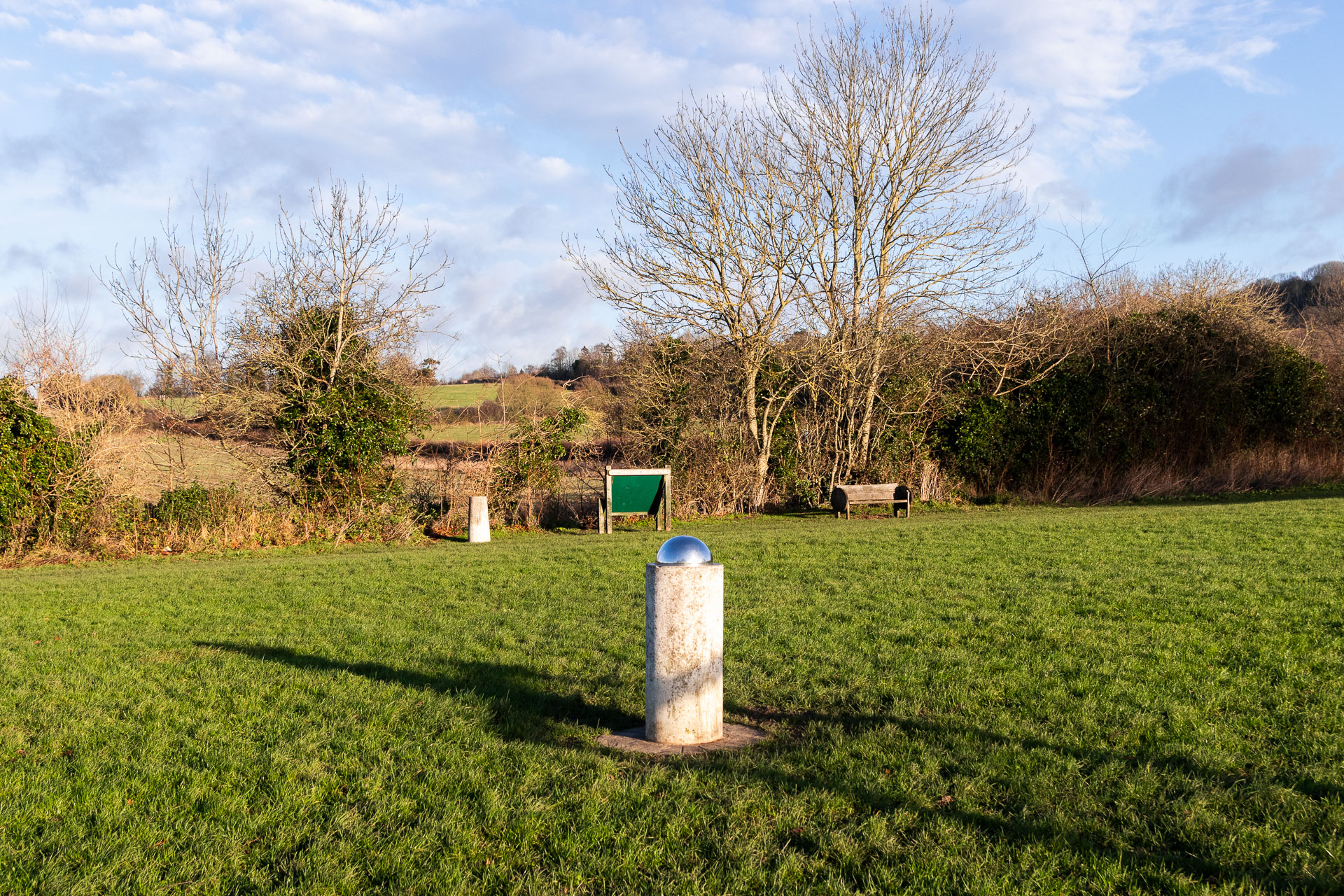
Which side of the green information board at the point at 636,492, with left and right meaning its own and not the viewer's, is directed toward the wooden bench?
left

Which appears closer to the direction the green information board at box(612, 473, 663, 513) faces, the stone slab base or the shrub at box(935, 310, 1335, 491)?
the stone slab base

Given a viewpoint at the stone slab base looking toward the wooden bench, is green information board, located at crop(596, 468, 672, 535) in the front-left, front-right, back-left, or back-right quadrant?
front-left

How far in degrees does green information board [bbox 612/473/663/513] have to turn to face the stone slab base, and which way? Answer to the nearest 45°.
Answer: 0° — it already faces it

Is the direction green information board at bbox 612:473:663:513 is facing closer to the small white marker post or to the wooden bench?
the small white marker post

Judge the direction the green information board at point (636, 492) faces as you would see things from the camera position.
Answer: facing the viewer

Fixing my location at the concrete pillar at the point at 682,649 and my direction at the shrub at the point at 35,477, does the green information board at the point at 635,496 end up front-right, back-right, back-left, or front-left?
front-right

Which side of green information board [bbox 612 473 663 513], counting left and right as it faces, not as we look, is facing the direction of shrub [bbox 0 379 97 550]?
right

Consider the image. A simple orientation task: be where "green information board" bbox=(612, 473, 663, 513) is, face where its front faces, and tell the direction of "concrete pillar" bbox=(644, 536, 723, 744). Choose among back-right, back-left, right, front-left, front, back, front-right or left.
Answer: front

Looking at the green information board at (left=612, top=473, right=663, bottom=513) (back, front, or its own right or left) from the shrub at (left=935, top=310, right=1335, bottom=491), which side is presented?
left

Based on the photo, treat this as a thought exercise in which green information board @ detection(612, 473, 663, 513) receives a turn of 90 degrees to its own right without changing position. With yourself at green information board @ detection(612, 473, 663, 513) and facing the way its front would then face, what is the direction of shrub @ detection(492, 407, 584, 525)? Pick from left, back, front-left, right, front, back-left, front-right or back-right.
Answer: front

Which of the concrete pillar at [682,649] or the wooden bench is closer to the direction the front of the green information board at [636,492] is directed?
the concrete pillar

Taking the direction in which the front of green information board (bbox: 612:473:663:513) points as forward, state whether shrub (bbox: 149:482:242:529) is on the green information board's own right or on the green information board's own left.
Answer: on the green information board's own right
